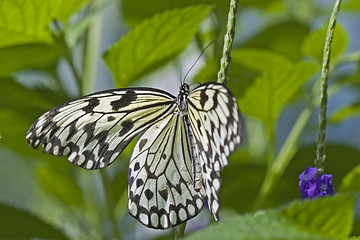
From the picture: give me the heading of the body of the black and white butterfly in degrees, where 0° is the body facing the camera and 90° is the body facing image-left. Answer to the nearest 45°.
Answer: approximately 180°
